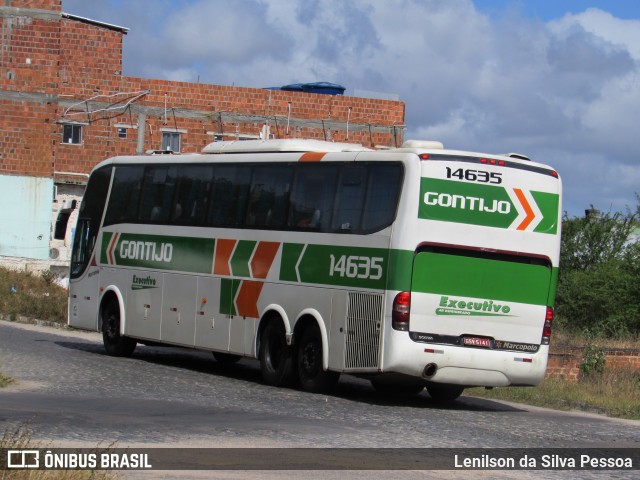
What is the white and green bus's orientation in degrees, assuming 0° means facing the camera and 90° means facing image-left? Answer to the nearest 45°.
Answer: approximately 135°

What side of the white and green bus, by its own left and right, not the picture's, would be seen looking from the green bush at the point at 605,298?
right
